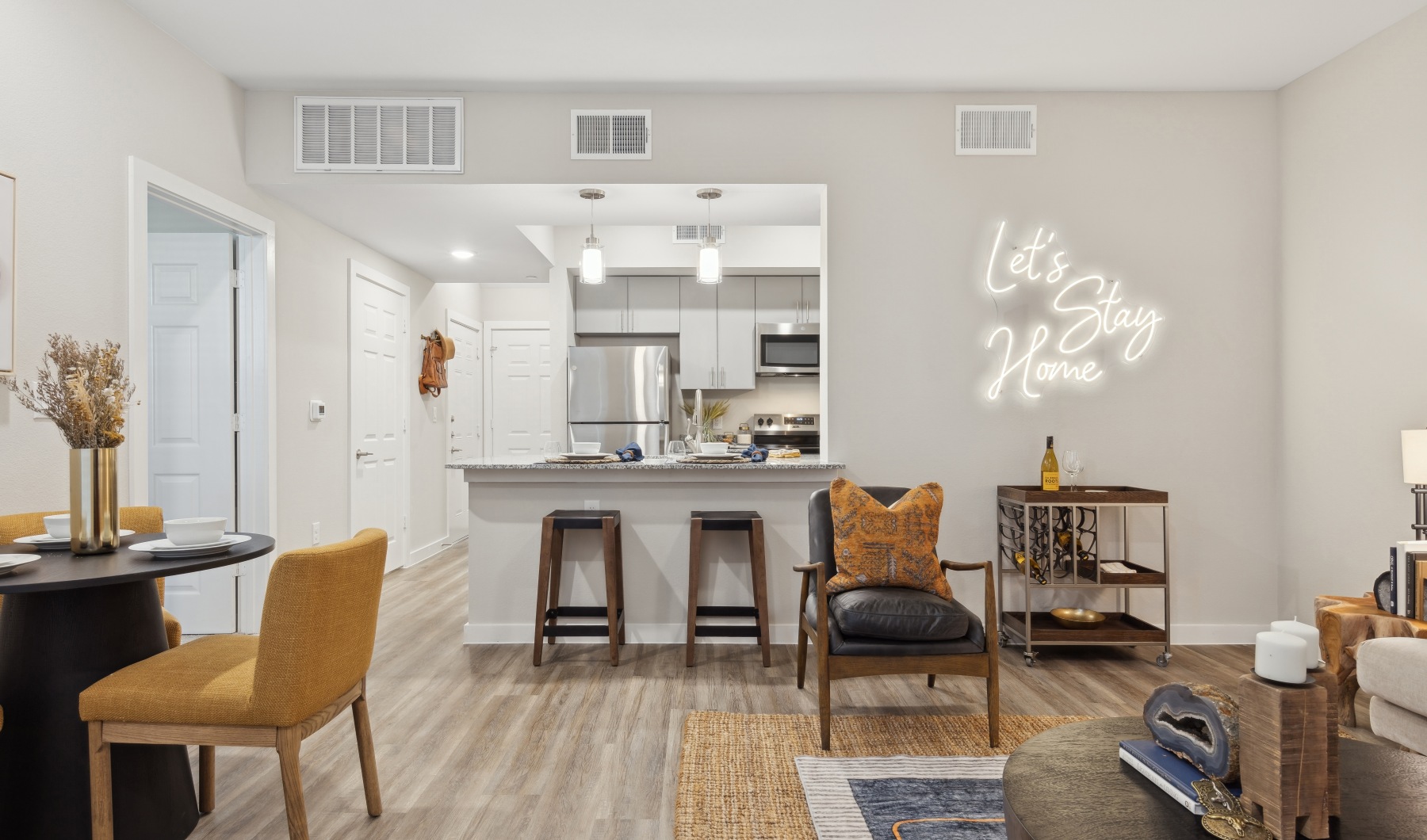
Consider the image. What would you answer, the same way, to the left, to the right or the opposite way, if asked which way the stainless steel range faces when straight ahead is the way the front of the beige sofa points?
to the left

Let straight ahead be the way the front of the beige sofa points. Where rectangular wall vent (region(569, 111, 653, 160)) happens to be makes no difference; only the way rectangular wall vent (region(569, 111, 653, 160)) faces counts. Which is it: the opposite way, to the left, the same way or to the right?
to the left

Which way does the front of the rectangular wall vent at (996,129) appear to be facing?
toward the camera

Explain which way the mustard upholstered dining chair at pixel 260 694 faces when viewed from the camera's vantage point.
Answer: facing away from the viewer and to the left of the viewer

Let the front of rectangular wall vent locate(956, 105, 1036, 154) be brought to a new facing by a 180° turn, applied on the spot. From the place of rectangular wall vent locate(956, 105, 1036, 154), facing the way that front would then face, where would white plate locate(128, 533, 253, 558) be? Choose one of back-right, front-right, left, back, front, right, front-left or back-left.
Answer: back-left

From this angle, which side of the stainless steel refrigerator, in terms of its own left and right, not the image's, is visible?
front

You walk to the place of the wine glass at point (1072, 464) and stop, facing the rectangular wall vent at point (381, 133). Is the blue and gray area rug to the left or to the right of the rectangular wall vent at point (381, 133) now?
left

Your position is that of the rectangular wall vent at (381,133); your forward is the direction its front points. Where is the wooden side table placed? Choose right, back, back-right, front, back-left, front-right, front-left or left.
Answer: front-left

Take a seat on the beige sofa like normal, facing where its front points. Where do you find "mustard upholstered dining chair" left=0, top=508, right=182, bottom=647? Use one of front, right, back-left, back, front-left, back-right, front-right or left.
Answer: front

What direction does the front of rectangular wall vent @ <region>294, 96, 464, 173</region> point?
toward the camera

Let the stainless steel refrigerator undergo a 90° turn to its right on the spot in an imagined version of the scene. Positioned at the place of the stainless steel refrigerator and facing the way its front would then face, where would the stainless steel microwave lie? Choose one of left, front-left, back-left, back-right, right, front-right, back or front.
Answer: back

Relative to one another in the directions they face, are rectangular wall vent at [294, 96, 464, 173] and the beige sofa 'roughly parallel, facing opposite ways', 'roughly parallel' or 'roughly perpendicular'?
roughly perpendicular
